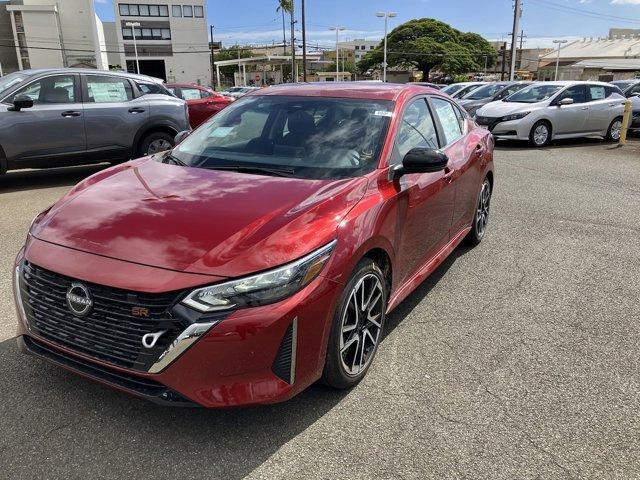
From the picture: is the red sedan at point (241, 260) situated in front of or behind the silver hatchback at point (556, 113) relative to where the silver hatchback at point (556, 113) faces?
in front

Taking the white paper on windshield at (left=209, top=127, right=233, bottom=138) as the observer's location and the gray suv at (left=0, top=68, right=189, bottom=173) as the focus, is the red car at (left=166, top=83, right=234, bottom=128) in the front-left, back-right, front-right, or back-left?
front-right

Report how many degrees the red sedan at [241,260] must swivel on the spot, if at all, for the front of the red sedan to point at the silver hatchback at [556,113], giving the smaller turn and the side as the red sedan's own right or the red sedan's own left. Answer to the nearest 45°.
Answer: approximately 180°

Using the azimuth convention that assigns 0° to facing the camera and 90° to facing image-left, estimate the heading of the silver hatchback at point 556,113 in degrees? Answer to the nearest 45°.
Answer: approximately 45°

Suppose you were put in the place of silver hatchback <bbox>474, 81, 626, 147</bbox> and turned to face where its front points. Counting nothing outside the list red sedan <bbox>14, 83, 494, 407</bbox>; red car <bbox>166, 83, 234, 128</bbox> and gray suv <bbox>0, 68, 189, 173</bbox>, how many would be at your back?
0

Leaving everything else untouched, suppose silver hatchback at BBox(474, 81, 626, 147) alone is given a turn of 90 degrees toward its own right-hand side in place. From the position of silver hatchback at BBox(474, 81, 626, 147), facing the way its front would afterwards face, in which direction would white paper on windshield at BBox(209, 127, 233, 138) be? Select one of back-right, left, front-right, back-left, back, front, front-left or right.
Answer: back-left

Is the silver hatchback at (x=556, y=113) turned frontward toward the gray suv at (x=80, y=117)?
yes

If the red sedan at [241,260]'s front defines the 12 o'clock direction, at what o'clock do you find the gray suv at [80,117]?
The gray suv is roughly at 4 o'clock from the red sedan.

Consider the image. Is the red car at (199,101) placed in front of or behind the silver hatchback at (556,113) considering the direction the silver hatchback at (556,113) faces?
in front

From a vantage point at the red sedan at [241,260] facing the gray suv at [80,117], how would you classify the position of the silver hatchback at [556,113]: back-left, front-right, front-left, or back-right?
front-right

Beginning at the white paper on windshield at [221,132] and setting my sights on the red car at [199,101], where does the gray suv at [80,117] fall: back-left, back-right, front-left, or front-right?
front-left

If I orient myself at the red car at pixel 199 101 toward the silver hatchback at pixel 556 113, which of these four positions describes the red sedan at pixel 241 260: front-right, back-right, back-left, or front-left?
front-right

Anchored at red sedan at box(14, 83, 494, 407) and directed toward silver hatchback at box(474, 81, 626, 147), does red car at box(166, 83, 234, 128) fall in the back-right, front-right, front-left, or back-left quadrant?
front-left

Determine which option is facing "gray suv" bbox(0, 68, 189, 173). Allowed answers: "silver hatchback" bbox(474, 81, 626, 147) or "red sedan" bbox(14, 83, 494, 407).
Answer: "silver hatchback" bbox(474, 81, 626, 147)

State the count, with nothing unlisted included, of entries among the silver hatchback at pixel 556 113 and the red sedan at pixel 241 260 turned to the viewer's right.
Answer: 0

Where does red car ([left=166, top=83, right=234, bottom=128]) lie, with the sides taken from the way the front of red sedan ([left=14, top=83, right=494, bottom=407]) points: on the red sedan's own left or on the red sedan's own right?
on the red sedan's own right
